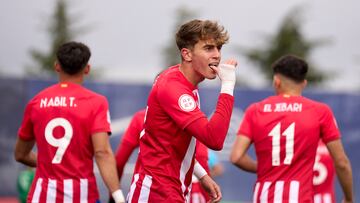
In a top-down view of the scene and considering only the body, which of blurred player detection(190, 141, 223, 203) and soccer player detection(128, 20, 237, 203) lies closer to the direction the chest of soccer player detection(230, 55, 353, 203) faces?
the blurred player

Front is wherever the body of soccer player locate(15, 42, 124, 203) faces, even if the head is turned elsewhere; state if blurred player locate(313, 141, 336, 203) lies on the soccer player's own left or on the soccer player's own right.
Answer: on the soccer player's own right

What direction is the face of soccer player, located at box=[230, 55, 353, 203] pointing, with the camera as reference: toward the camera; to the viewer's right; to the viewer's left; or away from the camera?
away from the camera

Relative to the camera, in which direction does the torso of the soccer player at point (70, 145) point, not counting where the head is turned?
away from the camera

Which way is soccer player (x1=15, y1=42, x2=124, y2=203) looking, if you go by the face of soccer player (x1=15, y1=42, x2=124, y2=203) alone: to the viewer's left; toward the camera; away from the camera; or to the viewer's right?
away from the camera

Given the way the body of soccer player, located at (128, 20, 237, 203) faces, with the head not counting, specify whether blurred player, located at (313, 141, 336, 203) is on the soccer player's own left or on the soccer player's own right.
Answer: on the soccer player's own left

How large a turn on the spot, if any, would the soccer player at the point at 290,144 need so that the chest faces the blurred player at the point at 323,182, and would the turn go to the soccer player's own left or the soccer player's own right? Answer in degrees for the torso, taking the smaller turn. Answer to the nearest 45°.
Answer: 0° — they already face them

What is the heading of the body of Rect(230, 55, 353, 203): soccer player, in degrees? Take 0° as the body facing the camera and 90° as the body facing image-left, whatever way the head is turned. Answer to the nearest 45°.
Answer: approximately 180°
